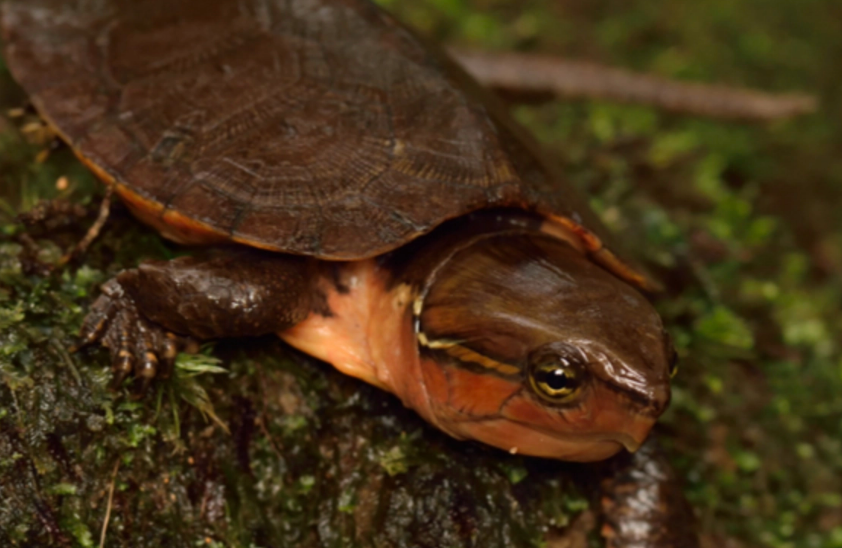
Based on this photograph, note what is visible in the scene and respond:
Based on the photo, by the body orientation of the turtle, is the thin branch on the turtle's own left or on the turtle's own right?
on the turtle's own left

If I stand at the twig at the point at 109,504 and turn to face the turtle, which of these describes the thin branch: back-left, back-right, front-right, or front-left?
front-left

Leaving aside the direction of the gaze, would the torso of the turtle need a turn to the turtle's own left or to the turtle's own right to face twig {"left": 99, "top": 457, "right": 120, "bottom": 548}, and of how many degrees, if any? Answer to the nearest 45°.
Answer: approximately 90° to the turtle's own right

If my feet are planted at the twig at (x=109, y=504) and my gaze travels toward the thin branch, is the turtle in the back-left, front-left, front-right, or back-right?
front-right

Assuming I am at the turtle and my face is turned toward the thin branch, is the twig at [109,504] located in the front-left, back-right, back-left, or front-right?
back-left

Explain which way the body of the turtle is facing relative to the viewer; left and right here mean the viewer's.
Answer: facing the viewer and to the right of the viewer
